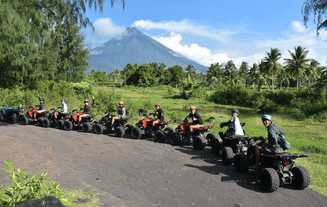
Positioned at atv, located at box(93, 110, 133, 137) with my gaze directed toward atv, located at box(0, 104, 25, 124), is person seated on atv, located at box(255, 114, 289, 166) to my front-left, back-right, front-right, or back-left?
back-left

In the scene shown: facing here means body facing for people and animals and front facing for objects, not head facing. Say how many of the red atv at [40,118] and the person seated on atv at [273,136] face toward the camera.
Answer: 0

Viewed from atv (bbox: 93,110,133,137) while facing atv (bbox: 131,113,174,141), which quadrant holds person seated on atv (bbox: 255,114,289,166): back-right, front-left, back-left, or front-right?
front-right
